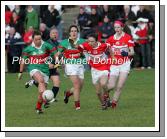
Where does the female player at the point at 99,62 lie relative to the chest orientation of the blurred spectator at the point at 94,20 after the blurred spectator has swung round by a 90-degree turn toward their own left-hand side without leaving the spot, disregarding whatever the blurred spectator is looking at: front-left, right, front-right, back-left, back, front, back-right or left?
right

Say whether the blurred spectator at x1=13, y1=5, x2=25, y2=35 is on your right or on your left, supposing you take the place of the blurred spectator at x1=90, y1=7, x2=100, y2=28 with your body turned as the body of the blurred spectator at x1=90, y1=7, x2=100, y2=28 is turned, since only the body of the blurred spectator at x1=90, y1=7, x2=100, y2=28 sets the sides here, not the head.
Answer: on your right

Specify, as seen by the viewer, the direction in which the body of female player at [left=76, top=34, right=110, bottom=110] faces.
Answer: toward the camera

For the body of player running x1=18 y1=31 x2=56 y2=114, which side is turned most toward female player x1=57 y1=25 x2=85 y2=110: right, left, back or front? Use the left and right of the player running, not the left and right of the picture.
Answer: left

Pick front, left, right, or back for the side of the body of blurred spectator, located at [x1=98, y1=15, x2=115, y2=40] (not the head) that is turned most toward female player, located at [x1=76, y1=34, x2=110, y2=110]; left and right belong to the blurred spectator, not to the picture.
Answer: front

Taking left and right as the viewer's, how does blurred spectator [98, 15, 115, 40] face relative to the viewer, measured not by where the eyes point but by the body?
facing the viewer

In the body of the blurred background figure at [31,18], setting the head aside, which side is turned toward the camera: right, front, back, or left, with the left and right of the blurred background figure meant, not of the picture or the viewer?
front

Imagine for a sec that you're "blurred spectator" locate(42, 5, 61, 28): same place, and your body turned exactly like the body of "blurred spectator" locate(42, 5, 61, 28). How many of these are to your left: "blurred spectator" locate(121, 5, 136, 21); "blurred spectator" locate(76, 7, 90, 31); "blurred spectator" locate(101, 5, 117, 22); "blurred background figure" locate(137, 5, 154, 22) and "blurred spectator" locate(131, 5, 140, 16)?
5

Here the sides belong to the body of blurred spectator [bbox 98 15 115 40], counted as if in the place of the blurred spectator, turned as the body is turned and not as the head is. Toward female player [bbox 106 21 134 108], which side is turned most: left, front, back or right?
front

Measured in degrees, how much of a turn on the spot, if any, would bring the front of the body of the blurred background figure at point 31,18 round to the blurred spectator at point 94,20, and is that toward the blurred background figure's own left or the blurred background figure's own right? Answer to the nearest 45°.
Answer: approximately 90° to the blurred background figure's own left

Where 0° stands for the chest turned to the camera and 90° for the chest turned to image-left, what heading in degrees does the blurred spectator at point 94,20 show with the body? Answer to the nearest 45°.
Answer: approximately 0°

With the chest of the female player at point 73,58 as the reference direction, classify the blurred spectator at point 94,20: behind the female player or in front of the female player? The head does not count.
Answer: behind

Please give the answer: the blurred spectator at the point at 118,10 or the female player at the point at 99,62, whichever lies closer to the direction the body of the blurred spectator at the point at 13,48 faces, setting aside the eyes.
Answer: the female player
